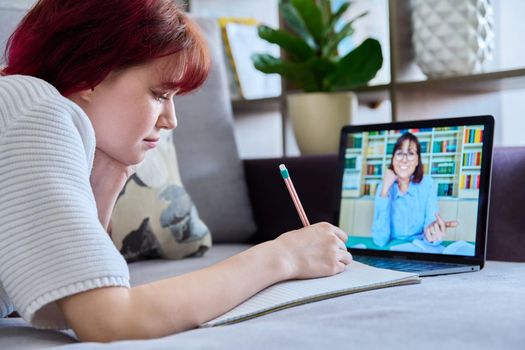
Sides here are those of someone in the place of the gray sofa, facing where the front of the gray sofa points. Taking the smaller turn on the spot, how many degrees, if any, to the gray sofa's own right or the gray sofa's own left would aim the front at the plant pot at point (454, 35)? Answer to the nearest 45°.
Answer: approximately 135° to the gray sofa's own left

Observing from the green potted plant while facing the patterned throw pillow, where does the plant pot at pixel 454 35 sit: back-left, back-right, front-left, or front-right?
back-left

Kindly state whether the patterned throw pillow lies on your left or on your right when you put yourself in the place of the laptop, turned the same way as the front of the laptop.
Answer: on your right

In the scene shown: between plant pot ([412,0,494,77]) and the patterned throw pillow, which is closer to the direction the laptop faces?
the patterned throw pillow

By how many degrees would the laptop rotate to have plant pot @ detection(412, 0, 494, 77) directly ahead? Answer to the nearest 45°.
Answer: approximately 135° to its right

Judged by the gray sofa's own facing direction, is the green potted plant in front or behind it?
behind

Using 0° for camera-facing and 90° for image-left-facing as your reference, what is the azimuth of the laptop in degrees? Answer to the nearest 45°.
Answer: approximately 45°

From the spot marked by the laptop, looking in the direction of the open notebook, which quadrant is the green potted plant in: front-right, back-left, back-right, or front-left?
back-right
